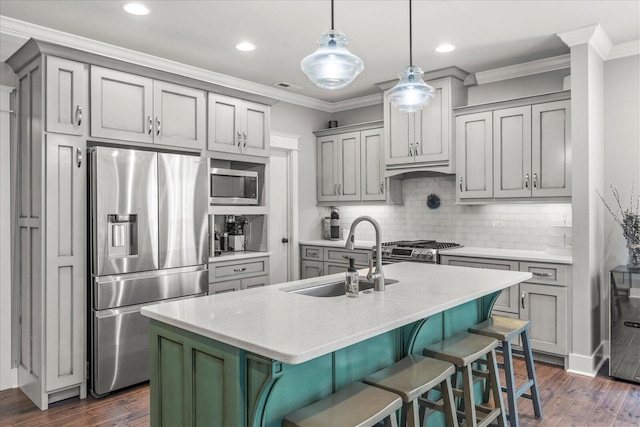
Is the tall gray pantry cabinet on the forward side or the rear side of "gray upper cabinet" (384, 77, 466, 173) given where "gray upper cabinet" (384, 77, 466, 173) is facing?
on the forward side

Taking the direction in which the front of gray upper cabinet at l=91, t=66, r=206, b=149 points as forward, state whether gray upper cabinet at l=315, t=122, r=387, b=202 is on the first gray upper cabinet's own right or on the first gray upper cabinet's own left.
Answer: on the first gray upper cabinet's own left

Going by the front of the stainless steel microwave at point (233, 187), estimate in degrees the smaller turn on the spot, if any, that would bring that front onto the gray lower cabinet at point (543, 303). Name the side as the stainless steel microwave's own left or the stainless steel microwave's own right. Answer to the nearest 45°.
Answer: approximately 45° to the stainless steel microwave's own left

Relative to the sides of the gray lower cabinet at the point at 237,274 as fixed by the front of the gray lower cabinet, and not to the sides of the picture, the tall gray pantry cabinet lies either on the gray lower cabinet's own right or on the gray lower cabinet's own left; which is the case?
on the gray lower cabinet's own right

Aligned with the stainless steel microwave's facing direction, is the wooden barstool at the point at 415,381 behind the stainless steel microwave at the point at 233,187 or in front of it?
in front

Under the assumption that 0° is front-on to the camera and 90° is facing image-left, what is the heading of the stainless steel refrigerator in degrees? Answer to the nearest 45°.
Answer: approximately 315°

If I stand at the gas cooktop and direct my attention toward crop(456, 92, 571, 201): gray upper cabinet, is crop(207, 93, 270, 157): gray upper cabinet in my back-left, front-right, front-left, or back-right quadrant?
back-right

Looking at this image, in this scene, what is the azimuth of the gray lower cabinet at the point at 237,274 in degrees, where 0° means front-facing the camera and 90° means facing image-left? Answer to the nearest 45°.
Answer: approximately 315°

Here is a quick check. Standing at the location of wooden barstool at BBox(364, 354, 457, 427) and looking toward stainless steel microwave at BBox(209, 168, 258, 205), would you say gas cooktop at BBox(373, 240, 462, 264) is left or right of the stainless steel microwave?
right
